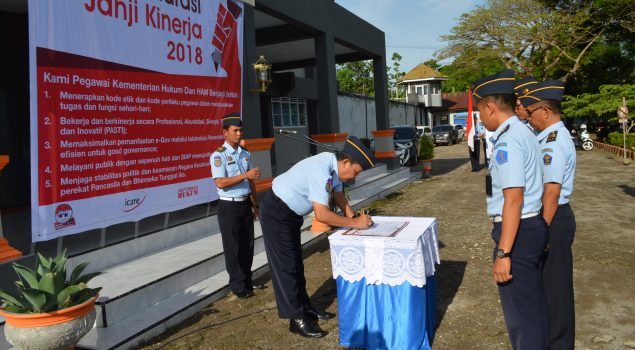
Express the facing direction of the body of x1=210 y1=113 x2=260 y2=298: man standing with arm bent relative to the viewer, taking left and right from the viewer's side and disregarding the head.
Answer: facing the viewer and to the right of the viewer

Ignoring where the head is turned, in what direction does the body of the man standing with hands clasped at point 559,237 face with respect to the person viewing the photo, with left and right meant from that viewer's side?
facing to the left of the viewer

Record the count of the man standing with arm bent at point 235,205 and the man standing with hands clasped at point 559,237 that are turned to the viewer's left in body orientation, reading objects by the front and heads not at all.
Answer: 1

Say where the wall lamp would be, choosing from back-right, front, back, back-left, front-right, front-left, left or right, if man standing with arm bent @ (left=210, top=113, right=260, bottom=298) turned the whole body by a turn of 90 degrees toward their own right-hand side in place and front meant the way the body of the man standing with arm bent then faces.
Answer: back-right

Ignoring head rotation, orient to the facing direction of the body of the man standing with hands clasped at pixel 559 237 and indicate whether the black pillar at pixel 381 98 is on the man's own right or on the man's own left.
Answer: on the man's own right

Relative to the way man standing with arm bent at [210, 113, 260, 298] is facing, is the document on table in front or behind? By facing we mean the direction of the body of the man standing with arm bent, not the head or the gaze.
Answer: in front

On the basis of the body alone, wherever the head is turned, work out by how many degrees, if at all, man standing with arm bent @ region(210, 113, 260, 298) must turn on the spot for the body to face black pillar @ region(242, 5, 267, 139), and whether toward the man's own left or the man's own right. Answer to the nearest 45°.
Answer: approximately 135° to the man's own left

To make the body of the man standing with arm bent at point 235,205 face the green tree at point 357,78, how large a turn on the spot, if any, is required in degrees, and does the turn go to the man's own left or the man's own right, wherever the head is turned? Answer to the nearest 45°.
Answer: approximately 135° to the man's own left

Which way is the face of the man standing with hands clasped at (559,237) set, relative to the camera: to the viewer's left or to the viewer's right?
to the viewer's left
